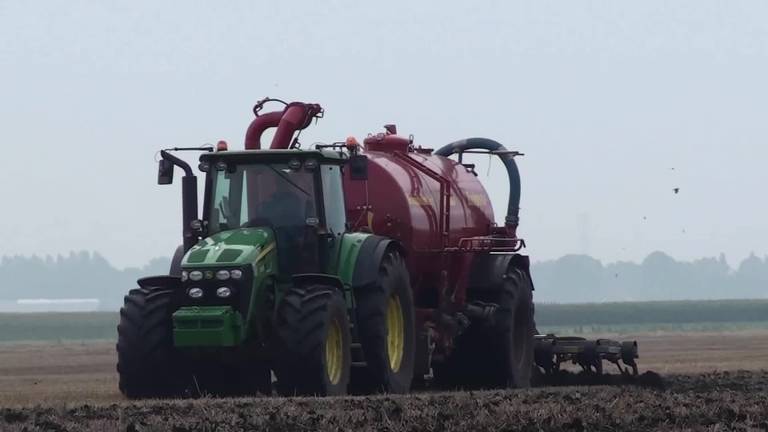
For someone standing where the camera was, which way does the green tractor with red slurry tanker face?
facing the viewer and to the left of the viewer
